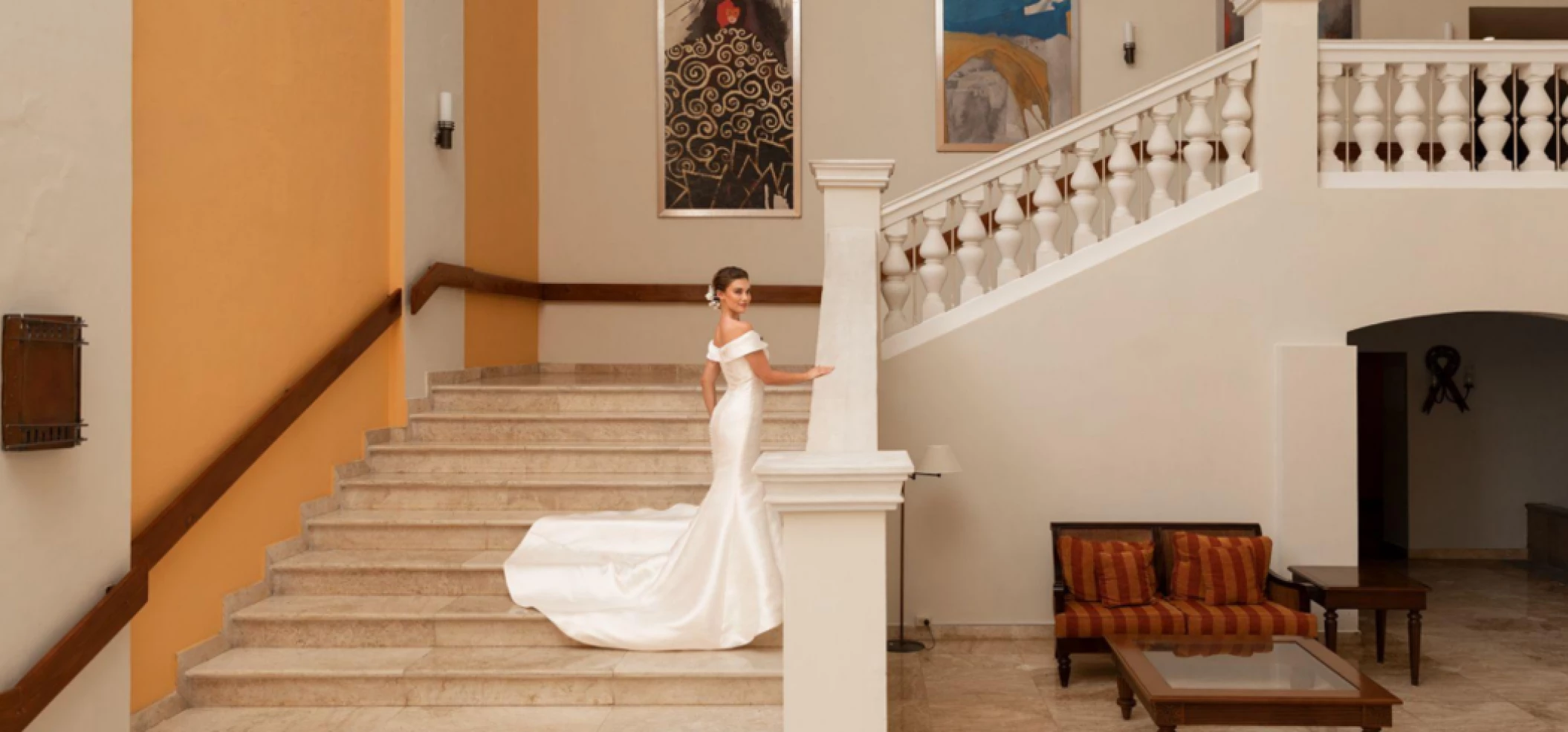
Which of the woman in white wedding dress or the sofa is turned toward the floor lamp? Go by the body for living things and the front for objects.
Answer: the woman in white wedding dress

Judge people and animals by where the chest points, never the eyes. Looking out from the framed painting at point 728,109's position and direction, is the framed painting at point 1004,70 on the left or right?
on its left

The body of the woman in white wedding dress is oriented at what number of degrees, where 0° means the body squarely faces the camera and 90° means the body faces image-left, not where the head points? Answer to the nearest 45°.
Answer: approximately 225°

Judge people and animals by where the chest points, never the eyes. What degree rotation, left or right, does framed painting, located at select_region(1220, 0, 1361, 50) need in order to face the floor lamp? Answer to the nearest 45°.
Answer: approximately 45° to its right

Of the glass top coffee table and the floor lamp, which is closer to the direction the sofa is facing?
the glass top coffee table

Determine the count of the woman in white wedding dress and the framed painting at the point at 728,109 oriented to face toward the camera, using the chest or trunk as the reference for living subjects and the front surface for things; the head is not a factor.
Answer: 1

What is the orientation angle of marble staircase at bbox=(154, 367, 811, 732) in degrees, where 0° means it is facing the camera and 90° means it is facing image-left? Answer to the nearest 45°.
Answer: approximately 0°

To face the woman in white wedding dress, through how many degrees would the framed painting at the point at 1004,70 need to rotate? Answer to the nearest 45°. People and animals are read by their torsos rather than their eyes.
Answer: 0° — it already faces them

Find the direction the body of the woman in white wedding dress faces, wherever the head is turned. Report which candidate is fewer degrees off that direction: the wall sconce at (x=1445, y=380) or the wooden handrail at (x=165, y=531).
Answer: the wall sconce

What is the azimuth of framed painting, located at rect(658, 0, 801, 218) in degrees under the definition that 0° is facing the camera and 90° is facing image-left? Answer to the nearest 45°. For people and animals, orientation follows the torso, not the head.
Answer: approximately 0°

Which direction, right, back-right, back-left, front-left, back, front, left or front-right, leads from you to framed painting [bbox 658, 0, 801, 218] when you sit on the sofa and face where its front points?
back-right
